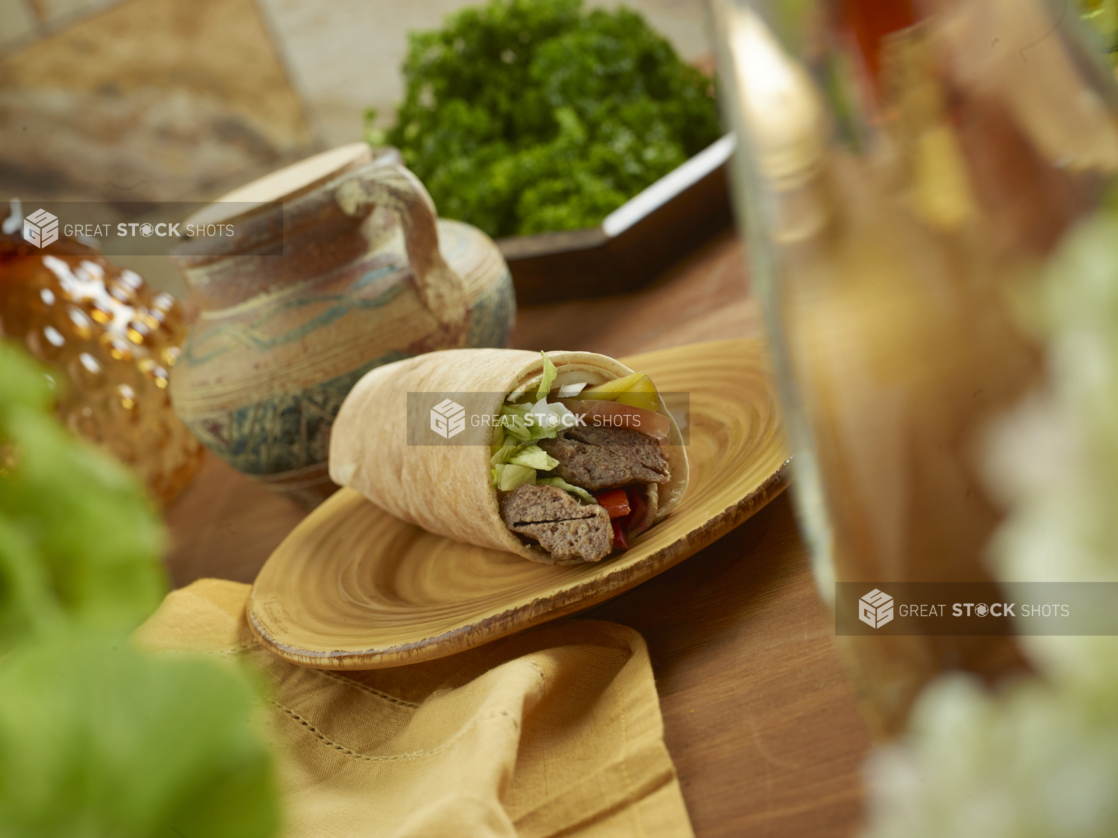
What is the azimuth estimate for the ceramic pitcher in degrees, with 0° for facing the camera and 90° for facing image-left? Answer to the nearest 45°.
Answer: approximately 135°

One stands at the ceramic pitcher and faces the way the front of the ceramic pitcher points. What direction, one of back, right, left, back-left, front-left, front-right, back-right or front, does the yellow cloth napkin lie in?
back-left

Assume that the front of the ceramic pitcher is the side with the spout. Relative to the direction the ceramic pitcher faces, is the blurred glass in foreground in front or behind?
behind
